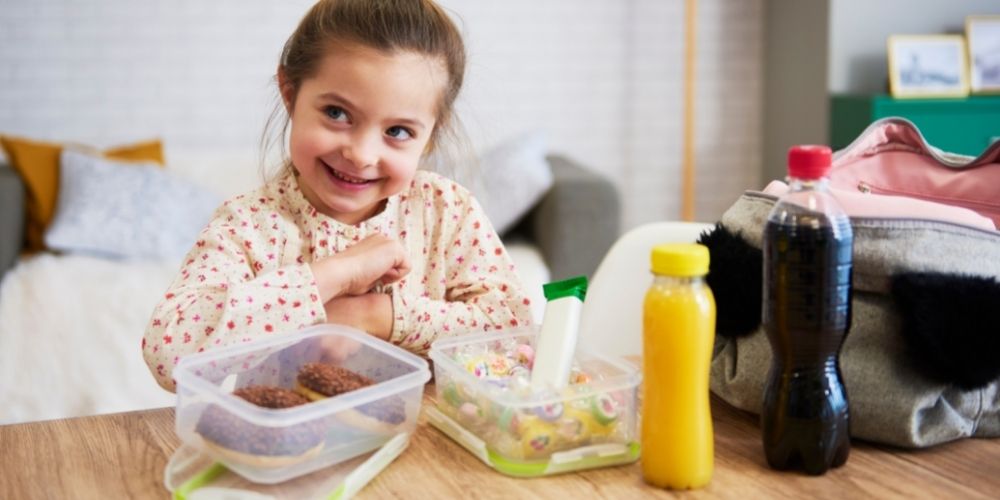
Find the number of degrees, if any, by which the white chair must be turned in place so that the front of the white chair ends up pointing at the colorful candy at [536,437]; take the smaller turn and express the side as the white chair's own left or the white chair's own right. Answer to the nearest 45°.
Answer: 0° — it already faces it

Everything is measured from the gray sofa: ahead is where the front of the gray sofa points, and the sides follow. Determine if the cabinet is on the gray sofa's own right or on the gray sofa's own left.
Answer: on the gray sofa's own left

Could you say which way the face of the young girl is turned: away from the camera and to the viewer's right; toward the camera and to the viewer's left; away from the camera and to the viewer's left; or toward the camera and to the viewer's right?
toward the camera and to the viewer's right

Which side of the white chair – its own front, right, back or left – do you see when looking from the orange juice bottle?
front

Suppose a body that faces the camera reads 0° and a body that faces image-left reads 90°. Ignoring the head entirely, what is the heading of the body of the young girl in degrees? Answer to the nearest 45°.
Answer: approximately 0°

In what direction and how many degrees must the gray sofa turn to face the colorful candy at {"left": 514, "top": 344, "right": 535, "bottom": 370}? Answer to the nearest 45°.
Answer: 0° — it already faces it

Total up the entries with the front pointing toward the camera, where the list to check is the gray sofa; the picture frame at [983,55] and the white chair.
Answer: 3

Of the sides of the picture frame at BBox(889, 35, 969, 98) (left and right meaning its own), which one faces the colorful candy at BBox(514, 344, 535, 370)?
front

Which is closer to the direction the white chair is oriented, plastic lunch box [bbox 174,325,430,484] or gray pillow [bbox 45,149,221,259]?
the plastic lunch box

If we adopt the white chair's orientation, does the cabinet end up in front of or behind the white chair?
behind
